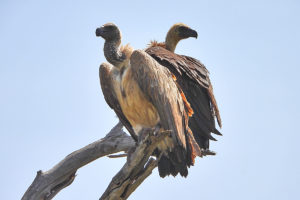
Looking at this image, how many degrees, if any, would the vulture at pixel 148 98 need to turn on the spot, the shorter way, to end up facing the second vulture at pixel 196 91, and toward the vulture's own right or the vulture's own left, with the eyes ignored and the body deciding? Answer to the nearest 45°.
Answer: approximately 180°
